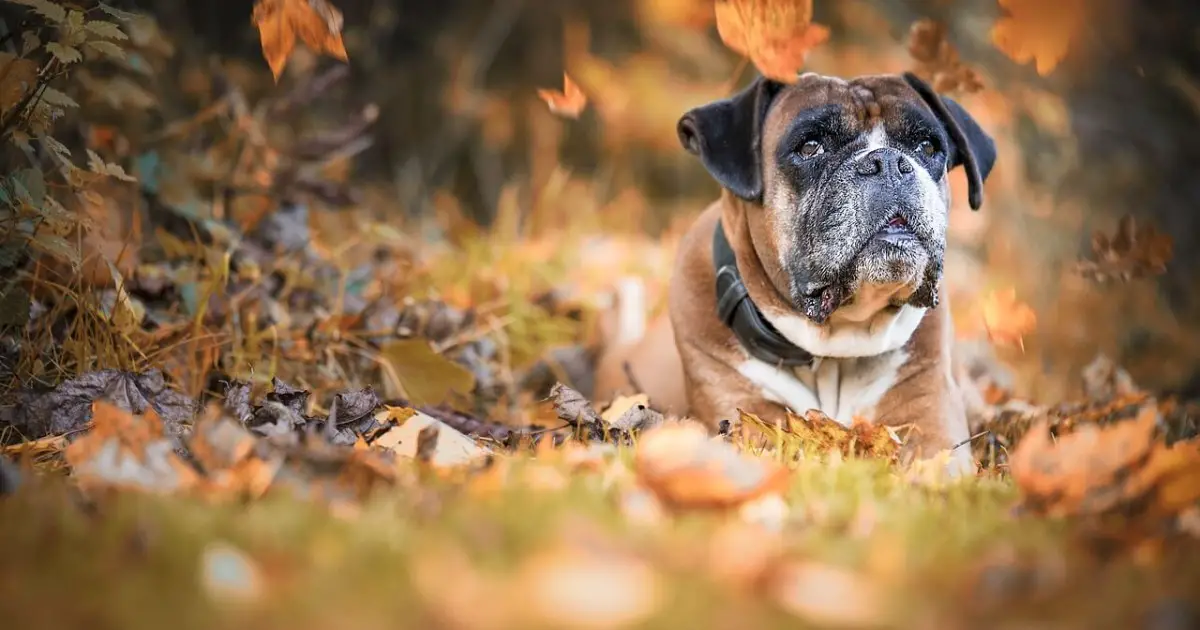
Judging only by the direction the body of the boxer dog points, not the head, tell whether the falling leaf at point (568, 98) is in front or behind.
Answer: behind

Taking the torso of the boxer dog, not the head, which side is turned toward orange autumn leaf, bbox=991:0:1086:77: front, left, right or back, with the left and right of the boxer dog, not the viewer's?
left

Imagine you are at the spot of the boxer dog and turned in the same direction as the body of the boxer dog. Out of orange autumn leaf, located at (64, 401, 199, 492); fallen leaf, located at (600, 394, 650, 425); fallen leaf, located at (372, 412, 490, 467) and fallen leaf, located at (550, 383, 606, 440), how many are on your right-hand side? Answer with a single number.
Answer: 4

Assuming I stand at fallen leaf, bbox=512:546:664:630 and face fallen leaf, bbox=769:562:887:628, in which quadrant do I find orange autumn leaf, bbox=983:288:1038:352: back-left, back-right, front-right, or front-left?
front-left

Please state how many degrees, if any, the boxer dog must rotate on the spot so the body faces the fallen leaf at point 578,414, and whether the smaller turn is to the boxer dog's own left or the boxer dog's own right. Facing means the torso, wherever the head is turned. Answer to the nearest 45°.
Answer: approximately 90° to the boxer dog's own right

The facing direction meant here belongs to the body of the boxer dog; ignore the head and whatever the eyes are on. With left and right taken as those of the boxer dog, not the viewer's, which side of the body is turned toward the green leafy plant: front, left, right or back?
right

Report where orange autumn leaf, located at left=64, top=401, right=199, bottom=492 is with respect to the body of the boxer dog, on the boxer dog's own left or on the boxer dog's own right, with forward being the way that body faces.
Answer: on the boxer dog's own right

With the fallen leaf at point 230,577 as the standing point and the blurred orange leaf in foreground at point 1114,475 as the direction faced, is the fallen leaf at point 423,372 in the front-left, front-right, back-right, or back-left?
front-left

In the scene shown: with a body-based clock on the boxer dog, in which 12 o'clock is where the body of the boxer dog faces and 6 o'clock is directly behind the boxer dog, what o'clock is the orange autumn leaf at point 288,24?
The orange autumn leaf is roughly at 4 o'clock from the boxer dog.

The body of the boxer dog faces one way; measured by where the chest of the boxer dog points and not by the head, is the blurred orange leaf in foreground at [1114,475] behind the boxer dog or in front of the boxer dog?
in front

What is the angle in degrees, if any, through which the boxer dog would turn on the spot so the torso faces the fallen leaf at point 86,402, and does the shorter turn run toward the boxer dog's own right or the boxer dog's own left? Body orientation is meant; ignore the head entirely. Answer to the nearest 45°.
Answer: approximately 90° to the boxer dog's own right

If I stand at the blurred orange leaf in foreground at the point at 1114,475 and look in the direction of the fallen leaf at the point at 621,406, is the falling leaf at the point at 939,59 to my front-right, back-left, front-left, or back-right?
front-right

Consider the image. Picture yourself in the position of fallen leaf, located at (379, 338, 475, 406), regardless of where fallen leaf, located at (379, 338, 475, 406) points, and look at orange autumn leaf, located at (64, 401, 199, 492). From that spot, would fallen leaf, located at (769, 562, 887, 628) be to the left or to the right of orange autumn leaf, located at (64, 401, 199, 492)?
left

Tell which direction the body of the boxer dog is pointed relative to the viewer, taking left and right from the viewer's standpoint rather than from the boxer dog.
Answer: facing the viewer and to the right of the viewer

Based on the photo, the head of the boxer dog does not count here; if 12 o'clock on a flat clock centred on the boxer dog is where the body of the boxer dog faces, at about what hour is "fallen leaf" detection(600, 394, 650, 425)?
The fallen leaf is roughly at 3 o'clock from the boxer dog.

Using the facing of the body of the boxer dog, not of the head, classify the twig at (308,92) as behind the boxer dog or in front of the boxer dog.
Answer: behind

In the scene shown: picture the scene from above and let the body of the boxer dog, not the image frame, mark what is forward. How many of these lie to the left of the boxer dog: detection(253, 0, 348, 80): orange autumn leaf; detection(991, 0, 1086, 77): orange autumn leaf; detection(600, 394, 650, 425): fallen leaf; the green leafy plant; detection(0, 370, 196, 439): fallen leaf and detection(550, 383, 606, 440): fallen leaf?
1
